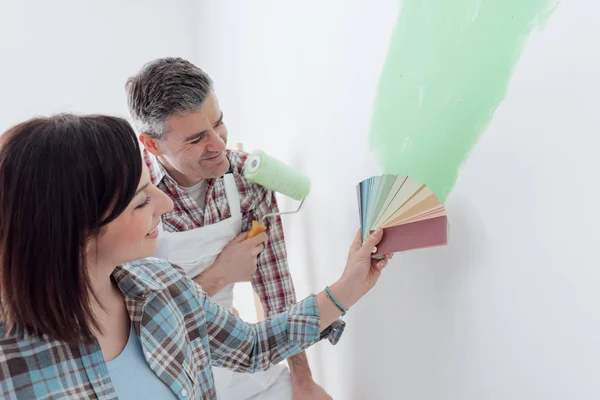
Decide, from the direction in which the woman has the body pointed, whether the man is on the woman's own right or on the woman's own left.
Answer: on the woman's own left

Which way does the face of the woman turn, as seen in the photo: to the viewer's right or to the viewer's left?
to the viewer's right
